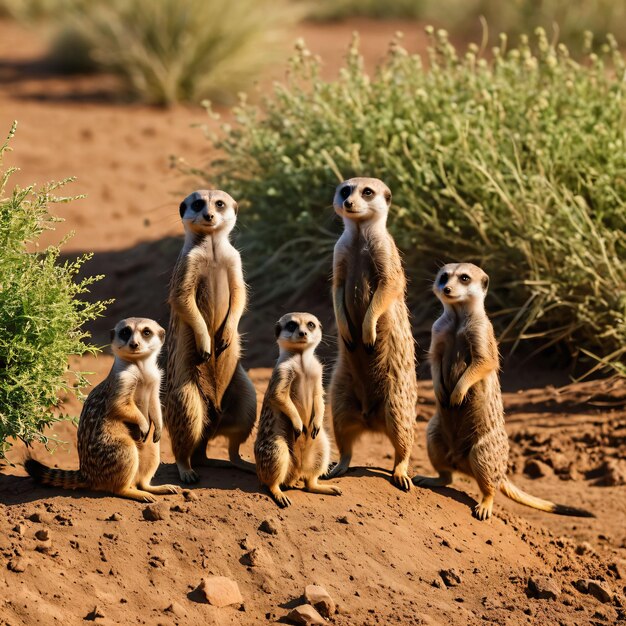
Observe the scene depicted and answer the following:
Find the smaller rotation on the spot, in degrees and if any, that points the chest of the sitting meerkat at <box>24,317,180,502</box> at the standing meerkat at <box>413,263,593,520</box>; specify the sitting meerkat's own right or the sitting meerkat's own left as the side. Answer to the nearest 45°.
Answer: approximately 45° to the sitting meerkat's own left

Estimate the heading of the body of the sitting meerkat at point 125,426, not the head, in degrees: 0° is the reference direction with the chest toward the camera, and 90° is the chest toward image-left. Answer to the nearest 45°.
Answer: approximately 315°

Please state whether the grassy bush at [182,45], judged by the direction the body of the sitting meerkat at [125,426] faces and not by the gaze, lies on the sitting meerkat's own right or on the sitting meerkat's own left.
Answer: on the sitting meerkat's own left

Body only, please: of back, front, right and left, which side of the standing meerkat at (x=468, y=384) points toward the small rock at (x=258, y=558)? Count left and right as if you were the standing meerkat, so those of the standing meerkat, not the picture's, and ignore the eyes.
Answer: front

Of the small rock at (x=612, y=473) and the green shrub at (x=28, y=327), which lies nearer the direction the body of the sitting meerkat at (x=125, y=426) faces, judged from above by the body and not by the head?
the small rock

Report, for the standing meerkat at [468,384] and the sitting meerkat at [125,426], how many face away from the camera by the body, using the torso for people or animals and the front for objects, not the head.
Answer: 0

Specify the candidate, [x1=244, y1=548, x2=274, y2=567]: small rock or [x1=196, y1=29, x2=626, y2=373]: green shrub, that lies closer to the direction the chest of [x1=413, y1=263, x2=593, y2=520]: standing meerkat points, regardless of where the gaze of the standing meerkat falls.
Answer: the small rock

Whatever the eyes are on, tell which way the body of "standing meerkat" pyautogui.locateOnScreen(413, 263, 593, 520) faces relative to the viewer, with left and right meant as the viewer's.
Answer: facing the viewer and to the left of the viewer

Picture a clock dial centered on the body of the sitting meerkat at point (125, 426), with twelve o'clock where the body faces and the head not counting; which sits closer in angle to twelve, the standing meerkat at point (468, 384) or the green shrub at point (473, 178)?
the standing meerkat

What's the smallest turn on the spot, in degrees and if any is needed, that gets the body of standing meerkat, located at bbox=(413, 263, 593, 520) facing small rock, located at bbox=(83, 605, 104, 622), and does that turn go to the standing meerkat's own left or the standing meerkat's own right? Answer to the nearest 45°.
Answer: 0° — it already faces it
